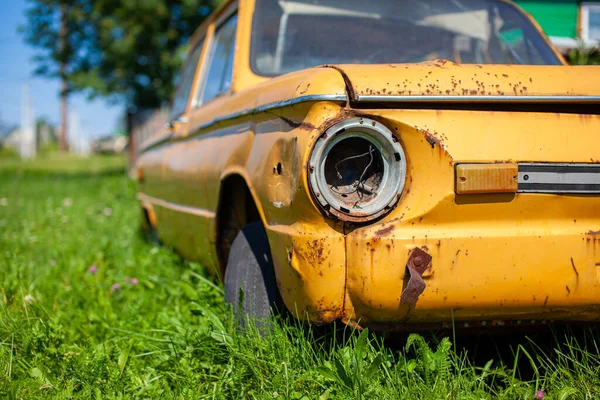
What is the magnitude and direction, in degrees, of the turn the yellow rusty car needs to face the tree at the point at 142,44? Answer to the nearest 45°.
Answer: approximately 135° to its left

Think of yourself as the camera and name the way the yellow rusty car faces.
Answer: facing the viewer and to the right of the viewer
